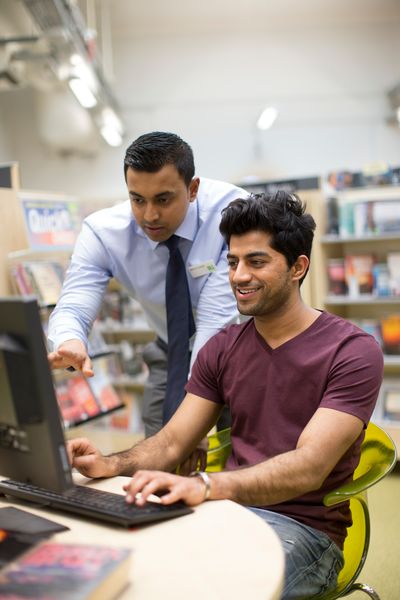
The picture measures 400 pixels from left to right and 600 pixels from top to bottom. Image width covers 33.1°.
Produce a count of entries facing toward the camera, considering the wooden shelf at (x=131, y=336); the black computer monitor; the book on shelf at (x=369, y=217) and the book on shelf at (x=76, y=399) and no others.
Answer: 3

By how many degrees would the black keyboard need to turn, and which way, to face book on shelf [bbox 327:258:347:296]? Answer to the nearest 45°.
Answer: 0° — it already faces it

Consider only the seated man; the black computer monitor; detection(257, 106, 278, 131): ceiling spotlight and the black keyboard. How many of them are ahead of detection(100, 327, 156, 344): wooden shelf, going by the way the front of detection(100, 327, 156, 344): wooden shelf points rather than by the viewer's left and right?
3

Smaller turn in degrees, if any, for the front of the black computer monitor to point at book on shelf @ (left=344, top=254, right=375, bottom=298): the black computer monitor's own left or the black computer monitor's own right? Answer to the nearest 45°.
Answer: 0° — it already faces it

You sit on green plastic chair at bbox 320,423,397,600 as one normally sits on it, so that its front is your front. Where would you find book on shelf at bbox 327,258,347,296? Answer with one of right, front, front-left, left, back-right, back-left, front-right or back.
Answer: back-right

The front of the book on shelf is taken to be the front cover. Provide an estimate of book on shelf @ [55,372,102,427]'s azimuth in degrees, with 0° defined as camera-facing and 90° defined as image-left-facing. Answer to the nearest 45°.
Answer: approximately 0°

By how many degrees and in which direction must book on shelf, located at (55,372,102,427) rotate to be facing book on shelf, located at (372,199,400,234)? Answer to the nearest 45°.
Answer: approximately 90° to its left

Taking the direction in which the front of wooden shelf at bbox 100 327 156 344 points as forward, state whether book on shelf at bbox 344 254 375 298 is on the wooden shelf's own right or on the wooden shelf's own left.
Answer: on the wooden shelf's own left

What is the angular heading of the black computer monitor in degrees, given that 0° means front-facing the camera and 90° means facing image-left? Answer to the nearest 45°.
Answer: approximately 225°

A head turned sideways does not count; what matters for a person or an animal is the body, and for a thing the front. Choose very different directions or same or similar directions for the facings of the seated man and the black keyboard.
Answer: very different directions

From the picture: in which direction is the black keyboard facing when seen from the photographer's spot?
facing away from the viewer and to the right of the viewer
